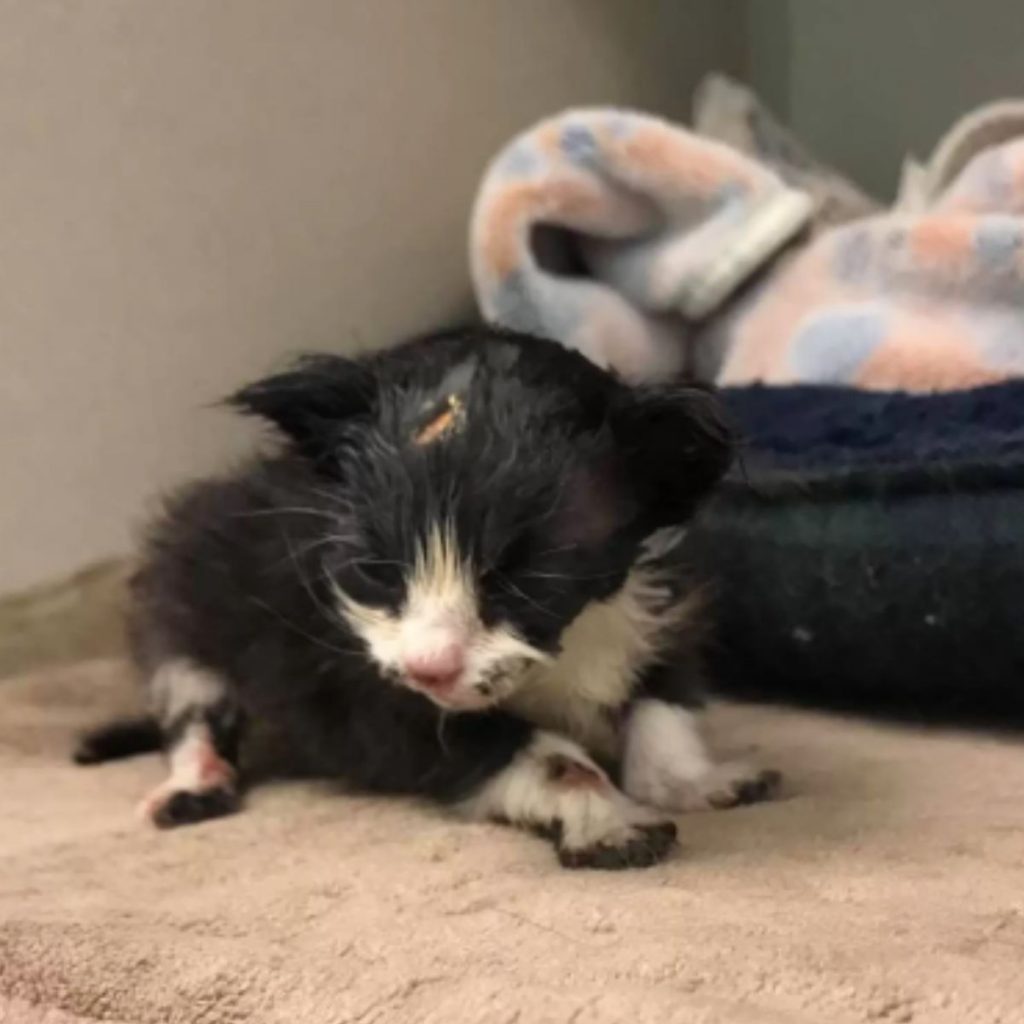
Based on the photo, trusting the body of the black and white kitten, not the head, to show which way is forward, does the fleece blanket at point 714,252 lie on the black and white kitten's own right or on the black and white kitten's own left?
on the black and white kitten's own left

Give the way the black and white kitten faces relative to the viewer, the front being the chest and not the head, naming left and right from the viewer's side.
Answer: facing the viewer and to the right of the viewer
